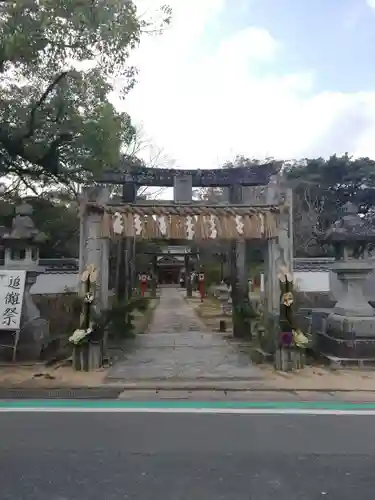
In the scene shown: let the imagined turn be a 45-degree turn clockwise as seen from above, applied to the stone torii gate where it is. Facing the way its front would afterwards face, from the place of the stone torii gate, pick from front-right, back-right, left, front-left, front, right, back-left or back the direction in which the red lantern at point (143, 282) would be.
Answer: back-right

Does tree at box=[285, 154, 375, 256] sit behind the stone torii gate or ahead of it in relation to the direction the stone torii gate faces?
behind

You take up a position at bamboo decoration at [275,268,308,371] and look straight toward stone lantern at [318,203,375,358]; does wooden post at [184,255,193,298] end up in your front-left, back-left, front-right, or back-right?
front-left

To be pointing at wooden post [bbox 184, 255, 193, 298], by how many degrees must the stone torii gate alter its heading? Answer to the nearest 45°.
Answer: approximately 180°

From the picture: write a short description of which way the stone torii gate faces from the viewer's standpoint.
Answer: facing the viewer

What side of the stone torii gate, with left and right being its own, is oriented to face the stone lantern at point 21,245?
right
